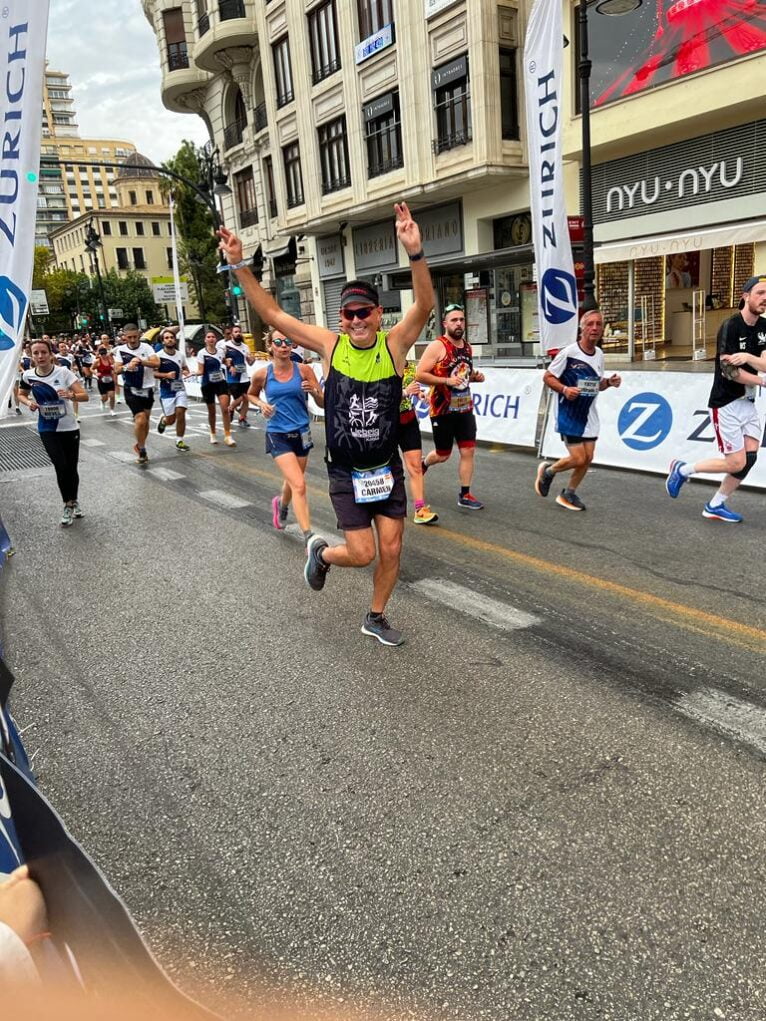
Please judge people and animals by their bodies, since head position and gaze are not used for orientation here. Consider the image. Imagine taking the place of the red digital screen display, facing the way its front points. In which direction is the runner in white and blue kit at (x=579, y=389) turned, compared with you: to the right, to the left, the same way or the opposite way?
to the left

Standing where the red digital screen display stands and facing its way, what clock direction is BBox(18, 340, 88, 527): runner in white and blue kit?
The runner in white and blue kit is roughly at 11 o'clock from the red digital screen display.

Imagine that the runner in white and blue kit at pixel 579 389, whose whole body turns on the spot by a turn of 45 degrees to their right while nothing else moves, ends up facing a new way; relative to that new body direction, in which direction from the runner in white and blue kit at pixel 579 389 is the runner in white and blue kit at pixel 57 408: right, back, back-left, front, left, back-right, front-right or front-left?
right

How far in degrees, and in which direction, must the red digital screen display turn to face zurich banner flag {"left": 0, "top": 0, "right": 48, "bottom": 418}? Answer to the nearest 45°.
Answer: approximately 45° to its left

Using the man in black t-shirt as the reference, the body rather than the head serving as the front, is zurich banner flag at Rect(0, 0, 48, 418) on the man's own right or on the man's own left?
on the man's own right

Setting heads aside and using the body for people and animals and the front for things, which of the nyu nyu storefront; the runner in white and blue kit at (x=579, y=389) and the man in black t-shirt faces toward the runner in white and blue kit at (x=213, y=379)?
the nyu nyu storefront

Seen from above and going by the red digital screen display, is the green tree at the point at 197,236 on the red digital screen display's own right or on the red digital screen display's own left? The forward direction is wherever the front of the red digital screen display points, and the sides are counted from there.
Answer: on the red digital screen display's own right

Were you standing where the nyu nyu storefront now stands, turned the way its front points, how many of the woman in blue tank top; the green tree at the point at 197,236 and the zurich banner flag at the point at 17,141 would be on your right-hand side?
1

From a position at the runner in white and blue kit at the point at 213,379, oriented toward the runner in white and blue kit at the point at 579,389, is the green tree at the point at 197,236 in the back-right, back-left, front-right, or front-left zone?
back-left

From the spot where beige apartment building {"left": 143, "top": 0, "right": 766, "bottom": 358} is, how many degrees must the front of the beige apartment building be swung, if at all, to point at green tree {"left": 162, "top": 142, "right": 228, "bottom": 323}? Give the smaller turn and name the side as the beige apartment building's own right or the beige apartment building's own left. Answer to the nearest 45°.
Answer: approximately 90° to the beige apartment building's own right
